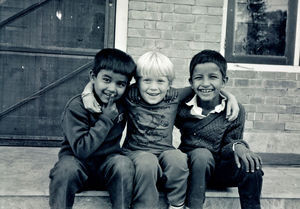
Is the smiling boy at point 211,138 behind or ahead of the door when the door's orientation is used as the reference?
ahead

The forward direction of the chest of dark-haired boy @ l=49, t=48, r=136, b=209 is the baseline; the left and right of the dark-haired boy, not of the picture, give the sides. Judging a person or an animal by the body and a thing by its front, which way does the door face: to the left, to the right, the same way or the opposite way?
the same way

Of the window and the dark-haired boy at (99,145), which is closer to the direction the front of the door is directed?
the dark-haired boy

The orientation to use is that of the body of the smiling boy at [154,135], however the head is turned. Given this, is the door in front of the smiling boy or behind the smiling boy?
behind

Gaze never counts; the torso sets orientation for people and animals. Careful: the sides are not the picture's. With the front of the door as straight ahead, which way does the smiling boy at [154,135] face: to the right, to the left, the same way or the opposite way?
the same way

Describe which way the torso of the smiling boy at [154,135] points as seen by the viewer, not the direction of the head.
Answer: toward the camera

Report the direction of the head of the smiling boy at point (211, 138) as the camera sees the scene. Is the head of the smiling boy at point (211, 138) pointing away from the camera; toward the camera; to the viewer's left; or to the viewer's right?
toward the camera

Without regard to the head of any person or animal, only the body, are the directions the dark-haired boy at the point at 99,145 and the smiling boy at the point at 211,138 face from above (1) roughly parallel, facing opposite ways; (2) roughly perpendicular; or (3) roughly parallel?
roughly parallel

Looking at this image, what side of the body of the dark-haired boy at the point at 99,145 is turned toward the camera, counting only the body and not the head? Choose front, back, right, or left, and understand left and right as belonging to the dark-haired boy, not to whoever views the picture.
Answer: front

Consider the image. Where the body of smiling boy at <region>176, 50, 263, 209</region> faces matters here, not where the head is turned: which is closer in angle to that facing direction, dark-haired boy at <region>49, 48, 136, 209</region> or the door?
the dark-haired boy

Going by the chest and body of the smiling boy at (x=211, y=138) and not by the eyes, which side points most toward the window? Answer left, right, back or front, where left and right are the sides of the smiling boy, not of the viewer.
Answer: back

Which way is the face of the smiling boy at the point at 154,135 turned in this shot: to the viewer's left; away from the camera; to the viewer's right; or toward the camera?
toward the camera

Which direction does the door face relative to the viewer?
toward the camera

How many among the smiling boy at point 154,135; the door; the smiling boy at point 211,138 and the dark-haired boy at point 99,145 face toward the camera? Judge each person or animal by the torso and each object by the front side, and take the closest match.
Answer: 4

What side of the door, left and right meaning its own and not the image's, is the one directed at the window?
left
